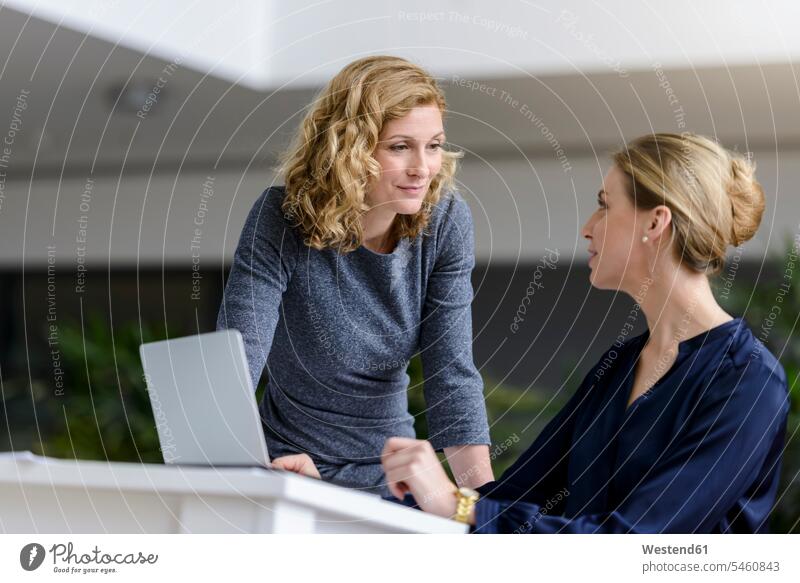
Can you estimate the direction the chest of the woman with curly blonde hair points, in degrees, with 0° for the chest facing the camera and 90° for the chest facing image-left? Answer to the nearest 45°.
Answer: approximately 315°

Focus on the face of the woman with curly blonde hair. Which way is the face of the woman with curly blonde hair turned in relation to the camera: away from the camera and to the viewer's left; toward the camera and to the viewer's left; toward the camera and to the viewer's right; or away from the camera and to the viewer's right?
toward the camera and to the viewer's right

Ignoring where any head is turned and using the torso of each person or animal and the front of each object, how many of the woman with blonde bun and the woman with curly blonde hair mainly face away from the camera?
0

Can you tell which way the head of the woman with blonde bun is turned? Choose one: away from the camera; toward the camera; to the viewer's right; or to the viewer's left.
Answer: to the viewer's left

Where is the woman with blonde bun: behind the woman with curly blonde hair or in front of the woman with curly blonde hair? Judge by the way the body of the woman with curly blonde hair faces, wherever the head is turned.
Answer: in front

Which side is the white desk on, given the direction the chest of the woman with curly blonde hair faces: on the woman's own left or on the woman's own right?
on the woman's own right

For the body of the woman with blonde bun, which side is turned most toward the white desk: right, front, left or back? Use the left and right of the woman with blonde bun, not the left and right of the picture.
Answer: front

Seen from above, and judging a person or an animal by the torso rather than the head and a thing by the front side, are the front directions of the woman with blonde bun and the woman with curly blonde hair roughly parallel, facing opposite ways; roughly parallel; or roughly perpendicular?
roughly perpendicular
